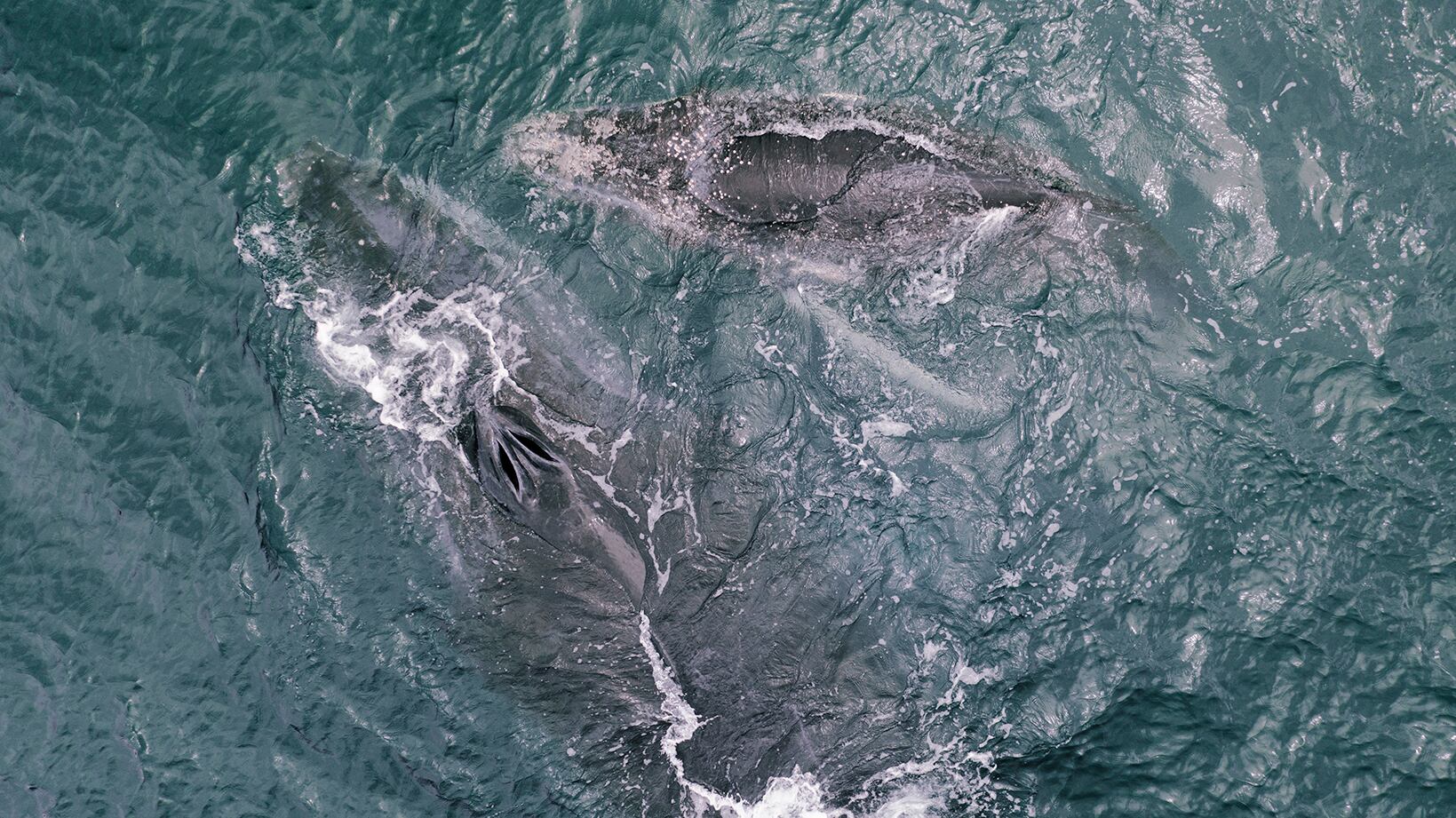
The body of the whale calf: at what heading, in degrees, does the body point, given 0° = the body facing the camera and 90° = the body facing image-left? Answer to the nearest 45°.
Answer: approximately 90°
